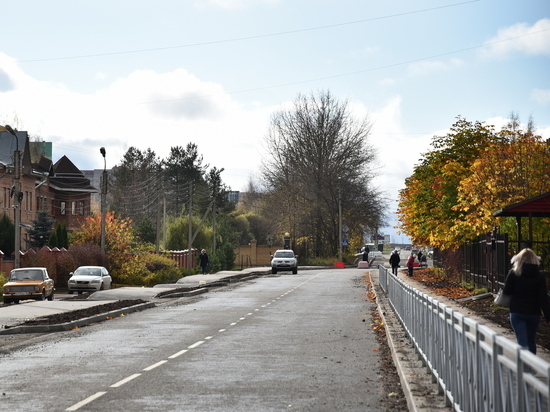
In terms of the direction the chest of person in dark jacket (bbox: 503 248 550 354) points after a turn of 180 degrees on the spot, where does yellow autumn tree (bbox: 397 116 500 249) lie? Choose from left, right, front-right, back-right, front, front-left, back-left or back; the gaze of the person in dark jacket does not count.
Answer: back

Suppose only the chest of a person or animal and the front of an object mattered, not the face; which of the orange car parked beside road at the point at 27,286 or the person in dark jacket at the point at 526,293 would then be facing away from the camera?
the person in dark jacket

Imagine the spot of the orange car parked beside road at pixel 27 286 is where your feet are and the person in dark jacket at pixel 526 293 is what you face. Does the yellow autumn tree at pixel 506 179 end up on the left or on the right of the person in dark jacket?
left

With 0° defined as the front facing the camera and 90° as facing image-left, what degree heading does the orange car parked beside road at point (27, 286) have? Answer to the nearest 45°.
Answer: approximately 45°

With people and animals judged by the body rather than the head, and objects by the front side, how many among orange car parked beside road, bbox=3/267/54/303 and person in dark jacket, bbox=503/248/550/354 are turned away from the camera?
1

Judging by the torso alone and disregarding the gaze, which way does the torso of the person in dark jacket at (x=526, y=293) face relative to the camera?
away from the camera

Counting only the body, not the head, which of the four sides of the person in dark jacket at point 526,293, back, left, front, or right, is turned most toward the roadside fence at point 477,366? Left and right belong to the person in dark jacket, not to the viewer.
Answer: back

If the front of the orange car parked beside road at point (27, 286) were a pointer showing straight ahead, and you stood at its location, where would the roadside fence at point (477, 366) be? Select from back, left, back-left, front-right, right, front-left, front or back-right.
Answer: front-left

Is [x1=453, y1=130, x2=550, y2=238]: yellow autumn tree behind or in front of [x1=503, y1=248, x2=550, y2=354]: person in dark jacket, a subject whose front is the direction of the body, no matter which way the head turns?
in front

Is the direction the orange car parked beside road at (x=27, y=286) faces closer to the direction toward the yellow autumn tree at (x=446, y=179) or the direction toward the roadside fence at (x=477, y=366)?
the roadside fence

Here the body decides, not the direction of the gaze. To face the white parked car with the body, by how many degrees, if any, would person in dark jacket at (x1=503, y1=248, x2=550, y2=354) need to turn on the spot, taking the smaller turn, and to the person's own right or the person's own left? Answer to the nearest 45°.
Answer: approximately 45° to the person's own left

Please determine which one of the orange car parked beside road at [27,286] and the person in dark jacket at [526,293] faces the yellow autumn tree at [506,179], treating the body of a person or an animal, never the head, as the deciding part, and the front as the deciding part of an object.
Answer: the person in dark jacket

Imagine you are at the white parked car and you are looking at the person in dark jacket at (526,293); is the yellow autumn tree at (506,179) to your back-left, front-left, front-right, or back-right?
front-left

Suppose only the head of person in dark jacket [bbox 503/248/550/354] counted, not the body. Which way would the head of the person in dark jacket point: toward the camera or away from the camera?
away from the camera

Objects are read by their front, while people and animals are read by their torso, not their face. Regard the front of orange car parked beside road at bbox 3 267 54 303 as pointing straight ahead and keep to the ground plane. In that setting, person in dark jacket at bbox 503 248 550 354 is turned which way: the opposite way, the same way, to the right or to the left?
the opposite way
